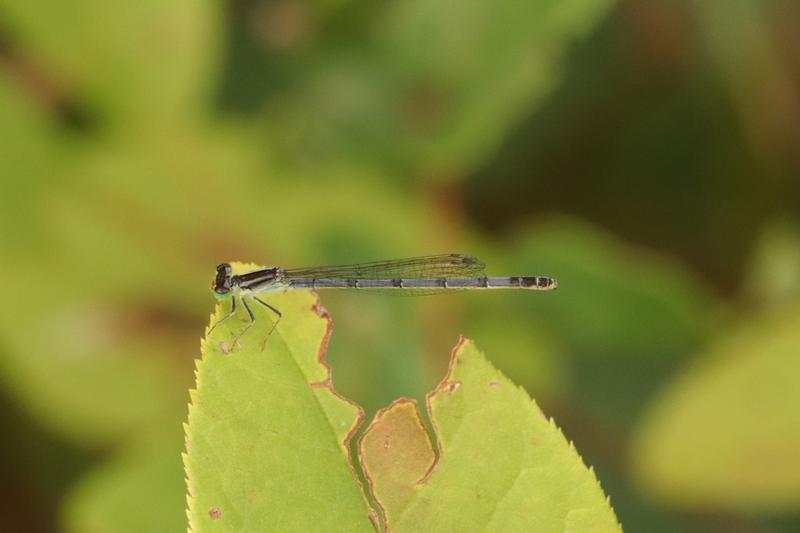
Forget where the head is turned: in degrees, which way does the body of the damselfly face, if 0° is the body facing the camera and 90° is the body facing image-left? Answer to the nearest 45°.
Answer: approximately 90°

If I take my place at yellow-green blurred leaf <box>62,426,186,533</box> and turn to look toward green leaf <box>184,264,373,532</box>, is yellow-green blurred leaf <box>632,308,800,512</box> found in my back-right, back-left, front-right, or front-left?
front-left

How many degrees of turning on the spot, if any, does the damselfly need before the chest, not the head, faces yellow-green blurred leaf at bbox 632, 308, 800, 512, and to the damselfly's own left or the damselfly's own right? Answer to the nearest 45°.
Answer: approximately 180°

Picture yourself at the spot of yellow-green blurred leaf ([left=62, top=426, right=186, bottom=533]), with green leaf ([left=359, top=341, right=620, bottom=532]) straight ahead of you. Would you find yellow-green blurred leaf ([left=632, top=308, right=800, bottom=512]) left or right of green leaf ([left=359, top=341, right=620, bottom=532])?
left

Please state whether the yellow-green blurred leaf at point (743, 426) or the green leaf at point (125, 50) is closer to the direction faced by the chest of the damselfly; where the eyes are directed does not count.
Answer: the green leaf
